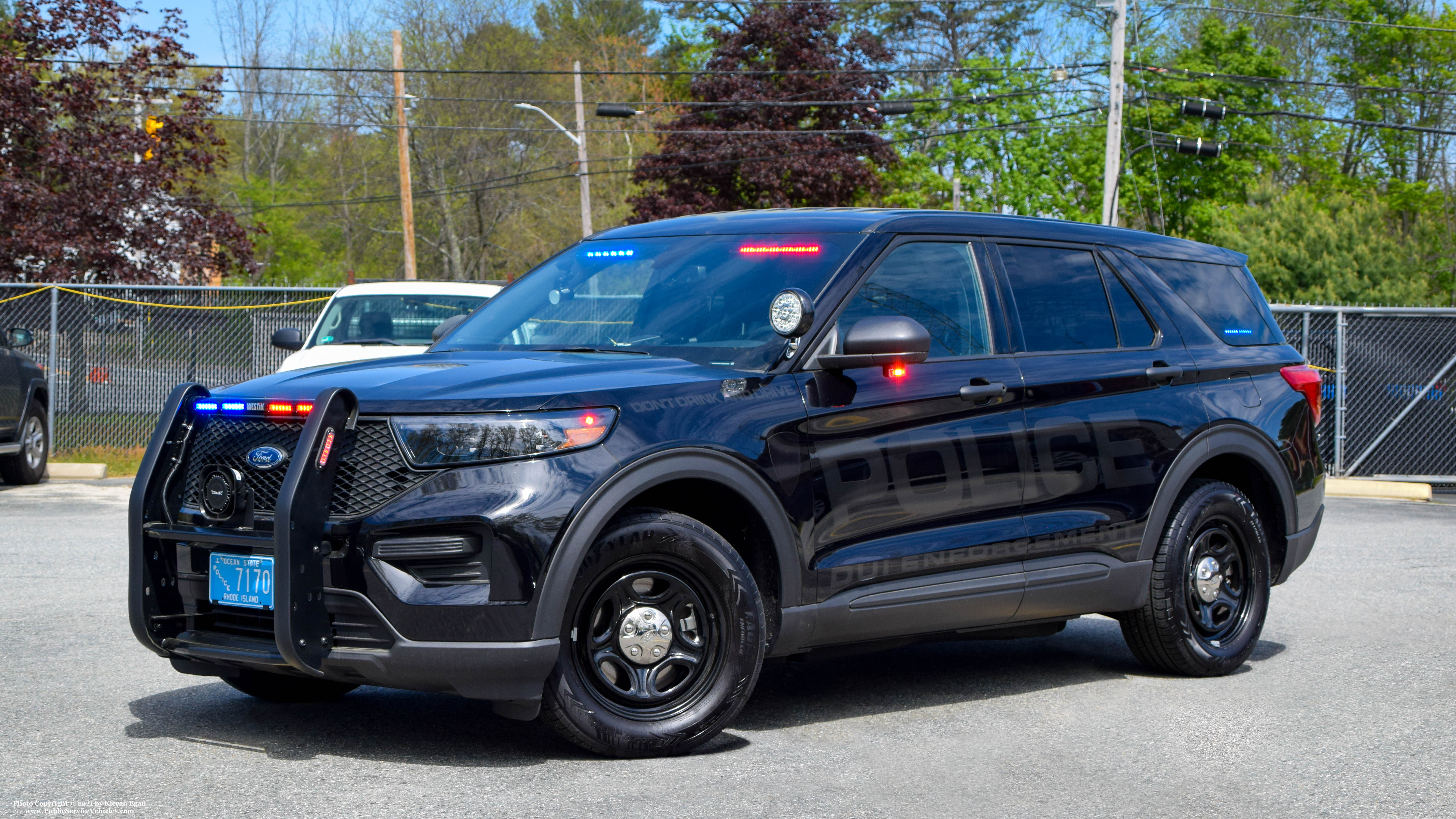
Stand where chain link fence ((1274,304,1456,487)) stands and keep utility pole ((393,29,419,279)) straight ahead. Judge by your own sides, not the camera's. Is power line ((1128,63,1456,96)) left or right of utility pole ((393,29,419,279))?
right

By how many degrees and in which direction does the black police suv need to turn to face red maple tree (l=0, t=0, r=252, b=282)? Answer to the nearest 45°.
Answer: approximately 90° to its right

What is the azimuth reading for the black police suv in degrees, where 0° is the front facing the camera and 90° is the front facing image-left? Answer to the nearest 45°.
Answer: approximately 45°

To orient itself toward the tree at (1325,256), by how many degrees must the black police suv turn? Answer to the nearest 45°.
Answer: approximately 180°

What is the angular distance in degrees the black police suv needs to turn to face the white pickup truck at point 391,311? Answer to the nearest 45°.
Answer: approximately 135° to its right

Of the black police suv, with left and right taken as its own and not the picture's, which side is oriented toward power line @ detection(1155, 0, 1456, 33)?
back

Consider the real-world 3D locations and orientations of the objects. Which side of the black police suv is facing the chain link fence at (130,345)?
right

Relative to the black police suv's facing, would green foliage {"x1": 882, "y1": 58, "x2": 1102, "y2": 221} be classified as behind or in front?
behind

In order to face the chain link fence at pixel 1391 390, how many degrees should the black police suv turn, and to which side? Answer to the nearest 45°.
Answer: approximately 180°

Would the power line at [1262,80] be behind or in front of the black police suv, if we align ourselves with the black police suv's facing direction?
behind

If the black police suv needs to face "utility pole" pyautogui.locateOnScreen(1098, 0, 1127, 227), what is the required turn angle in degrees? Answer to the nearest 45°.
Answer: approximately 135° to its right

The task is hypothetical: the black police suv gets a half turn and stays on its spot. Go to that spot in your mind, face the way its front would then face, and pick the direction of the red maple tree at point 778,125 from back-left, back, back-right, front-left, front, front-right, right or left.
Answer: front-left
